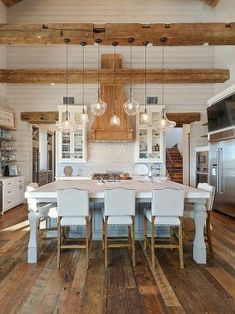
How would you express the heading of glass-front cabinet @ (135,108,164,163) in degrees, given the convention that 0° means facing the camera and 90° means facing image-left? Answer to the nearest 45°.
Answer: approximately 0°

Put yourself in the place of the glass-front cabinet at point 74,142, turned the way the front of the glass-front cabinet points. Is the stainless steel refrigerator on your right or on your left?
on your left

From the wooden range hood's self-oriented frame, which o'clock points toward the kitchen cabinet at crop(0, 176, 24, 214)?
The kitchen cabinet is roughly at 3 o'clock from the wooden range hood.

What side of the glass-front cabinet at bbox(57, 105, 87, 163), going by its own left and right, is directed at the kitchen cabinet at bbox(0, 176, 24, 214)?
right

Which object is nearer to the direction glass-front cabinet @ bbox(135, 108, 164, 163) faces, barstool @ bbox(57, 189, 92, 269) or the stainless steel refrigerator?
the barstool

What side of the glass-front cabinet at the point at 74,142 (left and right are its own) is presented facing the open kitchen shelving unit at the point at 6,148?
right

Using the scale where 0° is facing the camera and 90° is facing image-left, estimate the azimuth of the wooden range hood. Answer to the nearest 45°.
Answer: approximately 0°

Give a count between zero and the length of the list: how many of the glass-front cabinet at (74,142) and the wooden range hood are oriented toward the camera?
2

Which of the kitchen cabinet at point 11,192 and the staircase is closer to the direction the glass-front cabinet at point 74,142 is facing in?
the kitchen cabinet
